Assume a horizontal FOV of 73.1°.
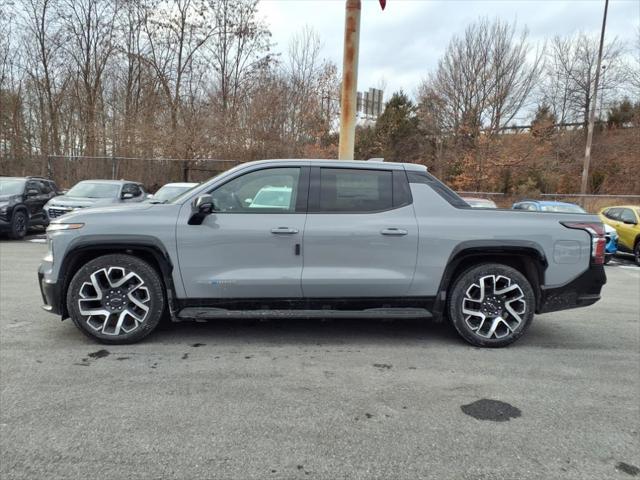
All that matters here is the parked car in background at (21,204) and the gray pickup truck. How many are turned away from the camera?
0

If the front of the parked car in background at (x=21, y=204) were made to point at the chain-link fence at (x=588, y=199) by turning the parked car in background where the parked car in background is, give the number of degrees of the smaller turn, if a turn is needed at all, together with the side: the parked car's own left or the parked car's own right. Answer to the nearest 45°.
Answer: approximately 135° to the parked car's own left

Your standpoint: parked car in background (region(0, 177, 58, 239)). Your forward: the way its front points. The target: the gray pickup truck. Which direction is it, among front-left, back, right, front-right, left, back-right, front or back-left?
front-left

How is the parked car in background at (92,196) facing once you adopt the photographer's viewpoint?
facing the viewer and to the left of the viewer

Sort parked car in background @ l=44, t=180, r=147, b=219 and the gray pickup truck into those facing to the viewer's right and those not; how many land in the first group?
0

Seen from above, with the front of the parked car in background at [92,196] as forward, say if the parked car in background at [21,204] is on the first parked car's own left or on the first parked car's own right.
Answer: on the first parked car's own right

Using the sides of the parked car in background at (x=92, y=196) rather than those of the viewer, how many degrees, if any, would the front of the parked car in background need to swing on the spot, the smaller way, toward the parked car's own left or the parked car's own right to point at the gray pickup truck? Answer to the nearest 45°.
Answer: approximately 45° to the parked car's own left

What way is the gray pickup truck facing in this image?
to the viewer's left

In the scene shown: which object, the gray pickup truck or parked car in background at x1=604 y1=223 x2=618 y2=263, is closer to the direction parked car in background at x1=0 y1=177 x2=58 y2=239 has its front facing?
the gray pickup truck

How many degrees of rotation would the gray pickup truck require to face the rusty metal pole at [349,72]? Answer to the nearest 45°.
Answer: approximately 90° to its right

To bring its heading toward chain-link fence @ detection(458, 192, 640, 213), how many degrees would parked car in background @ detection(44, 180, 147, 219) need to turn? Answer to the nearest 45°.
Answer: approximately 135° to its left
